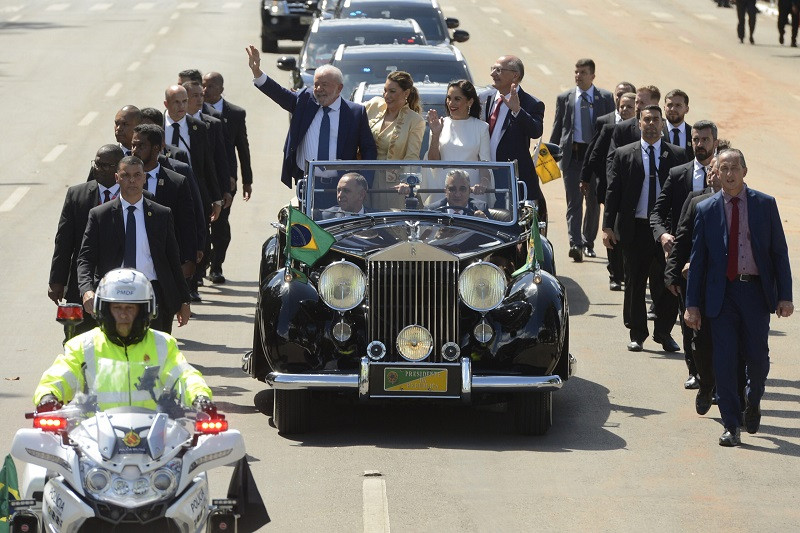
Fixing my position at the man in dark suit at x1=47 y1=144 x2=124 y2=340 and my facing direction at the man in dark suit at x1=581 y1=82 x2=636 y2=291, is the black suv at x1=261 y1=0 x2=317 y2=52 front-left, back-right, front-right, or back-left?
front-left

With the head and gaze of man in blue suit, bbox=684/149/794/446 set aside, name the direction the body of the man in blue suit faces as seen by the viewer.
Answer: toward the camera

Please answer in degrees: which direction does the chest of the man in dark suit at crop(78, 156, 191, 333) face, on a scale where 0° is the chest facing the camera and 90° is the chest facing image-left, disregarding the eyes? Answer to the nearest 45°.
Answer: approximately 0°

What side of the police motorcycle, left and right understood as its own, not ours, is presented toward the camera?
front

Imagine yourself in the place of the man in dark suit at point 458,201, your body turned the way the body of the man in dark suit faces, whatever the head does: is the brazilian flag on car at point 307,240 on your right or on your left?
on your right

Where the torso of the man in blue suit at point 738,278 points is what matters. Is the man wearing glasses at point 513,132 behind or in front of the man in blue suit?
behind

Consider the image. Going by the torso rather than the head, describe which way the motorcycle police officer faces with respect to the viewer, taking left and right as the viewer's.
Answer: facing the viewer

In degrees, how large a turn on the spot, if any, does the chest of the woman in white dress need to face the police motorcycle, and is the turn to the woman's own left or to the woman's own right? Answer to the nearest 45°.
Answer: approximately 45° to the woman's own left

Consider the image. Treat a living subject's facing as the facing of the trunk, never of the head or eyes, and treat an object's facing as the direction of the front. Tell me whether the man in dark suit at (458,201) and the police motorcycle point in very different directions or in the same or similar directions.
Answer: same or similar directions

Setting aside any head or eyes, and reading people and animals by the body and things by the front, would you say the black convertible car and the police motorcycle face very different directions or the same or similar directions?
same or similar directions

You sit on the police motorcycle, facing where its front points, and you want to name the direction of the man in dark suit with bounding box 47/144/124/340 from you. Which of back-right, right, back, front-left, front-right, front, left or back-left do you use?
back

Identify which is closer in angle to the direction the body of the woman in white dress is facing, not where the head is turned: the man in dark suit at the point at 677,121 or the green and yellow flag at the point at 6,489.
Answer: the green and yellow flag

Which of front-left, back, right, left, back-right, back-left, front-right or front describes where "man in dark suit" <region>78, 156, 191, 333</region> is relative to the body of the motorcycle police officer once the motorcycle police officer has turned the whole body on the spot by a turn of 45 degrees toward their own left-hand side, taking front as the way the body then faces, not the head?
back-left
